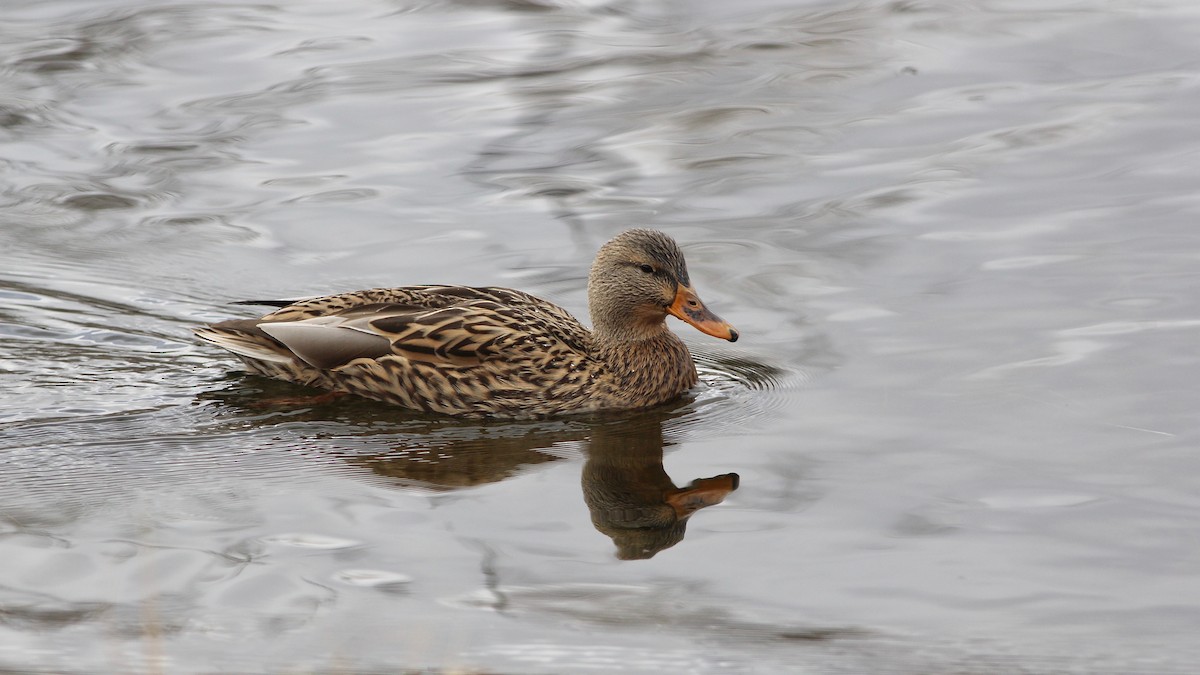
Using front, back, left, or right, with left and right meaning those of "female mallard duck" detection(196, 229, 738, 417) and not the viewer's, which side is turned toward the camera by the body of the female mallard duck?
right
